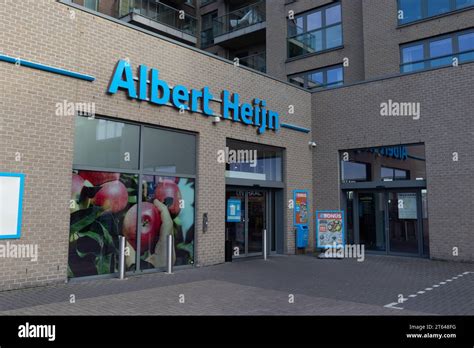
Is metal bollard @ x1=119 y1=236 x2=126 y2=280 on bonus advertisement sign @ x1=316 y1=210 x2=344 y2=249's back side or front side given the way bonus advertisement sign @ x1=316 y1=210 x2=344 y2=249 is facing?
on the front side

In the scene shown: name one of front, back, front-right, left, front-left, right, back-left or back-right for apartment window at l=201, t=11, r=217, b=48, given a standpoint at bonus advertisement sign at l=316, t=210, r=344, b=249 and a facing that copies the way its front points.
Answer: back-right

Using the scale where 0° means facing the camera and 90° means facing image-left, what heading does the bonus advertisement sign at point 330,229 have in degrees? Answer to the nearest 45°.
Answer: approximately 0°
